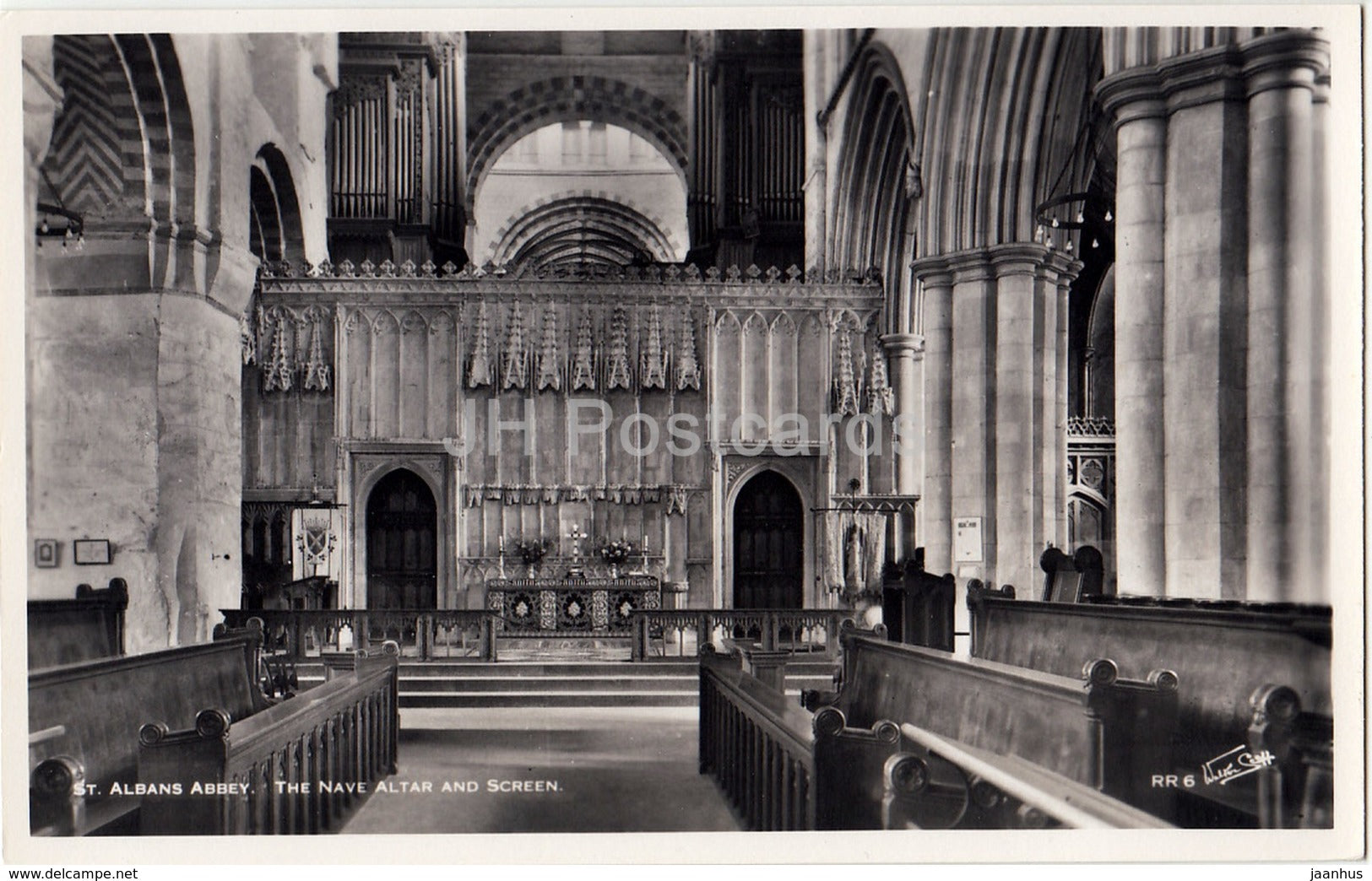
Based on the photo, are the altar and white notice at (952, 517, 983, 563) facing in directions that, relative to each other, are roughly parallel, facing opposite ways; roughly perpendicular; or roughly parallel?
roughly parallel

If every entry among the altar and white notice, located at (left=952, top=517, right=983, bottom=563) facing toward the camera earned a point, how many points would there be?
2

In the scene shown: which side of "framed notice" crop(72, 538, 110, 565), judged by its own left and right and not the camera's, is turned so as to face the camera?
front

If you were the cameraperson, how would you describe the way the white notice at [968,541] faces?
facing the viewer

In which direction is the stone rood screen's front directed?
toward the camera

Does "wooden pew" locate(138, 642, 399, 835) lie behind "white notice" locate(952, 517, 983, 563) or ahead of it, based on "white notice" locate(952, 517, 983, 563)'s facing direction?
ahead

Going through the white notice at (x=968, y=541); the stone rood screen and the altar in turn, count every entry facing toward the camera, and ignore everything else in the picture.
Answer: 3
